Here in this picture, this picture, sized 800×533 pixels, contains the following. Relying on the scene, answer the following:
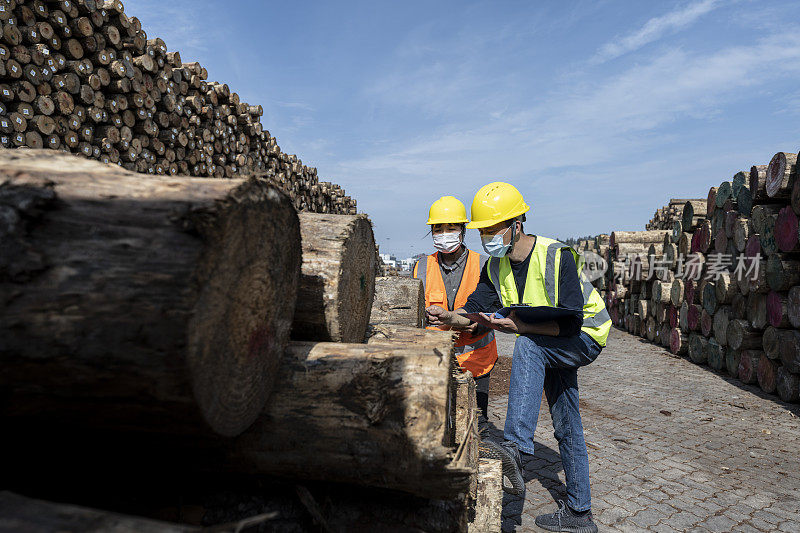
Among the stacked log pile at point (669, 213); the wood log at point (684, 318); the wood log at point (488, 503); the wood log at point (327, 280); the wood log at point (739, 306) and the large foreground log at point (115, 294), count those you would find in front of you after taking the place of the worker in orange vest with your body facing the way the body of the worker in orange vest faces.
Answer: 3

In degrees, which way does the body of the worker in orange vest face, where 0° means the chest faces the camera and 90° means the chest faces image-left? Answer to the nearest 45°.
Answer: approximately 0°

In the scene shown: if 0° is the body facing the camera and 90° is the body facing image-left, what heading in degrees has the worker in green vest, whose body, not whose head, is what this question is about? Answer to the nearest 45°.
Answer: approximately 45°

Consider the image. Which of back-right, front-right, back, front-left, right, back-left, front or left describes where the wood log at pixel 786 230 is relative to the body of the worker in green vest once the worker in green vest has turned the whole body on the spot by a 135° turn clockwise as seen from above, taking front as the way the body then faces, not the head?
front-right

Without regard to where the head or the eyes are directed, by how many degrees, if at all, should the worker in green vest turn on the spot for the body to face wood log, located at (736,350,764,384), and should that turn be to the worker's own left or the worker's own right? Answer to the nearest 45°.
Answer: approximately 180°

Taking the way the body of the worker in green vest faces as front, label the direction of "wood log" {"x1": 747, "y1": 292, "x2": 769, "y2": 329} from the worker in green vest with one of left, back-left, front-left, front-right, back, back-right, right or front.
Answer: back

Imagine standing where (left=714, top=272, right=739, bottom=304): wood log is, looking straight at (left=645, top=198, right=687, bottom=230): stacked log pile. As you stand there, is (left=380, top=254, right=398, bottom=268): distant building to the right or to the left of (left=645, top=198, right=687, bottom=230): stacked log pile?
left

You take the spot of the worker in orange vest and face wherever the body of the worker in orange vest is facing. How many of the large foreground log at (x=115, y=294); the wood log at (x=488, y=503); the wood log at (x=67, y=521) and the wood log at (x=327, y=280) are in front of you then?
4

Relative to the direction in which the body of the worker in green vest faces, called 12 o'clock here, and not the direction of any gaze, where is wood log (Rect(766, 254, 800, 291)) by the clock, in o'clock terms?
The wood log is roughly at 6 o'clock from the worker in green vest.

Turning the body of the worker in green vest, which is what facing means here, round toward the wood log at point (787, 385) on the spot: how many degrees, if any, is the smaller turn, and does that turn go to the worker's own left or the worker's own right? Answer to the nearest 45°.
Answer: approximately 180°

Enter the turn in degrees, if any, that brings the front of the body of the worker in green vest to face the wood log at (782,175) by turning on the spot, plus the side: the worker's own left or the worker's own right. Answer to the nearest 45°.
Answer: approximately 180°

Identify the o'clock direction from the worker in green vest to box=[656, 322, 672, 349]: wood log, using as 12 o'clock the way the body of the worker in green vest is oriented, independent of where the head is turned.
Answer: The wood log is roughly at 5 o'clock from the worker in green vest.
